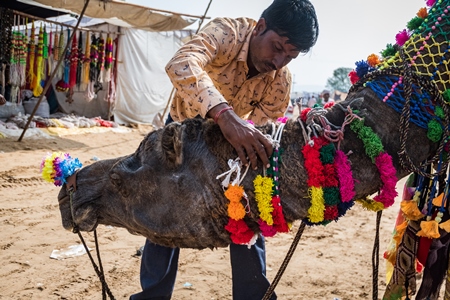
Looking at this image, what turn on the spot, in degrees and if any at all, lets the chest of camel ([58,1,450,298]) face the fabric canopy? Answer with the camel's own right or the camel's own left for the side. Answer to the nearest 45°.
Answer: approximately 90° to the camel's own right

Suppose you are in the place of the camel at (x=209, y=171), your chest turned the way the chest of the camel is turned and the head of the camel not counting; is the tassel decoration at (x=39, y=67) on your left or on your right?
on your right

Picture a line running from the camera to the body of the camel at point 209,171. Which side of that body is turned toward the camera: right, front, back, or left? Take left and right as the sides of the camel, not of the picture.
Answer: left

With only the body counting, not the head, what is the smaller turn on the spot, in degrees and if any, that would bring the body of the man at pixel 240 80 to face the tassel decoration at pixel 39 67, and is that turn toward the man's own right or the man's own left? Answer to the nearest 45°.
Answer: approximately 180°

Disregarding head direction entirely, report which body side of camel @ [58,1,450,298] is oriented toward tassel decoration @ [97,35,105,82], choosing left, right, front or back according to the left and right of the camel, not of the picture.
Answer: right

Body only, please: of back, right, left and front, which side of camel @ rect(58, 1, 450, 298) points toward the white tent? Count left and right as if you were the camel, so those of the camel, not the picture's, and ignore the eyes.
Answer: right
